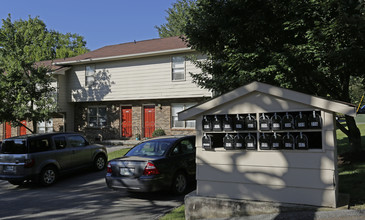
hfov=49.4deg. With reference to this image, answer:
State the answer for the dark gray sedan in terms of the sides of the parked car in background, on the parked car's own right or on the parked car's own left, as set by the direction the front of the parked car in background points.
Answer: on the parked car's own right

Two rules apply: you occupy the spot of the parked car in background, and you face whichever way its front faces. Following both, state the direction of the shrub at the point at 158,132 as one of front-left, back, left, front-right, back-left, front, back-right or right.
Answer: front

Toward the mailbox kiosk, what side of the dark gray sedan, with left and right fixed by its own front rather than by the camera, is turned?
right

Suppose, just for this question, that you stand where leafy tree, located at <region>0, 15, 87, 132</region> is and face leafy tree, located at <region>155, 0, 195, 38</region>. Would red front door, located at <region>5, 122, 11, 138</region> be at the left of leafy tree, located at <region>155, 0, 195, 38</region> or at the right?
left

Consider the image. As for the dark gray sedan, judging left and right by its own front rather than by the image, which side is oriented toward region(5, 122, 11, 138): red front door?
left

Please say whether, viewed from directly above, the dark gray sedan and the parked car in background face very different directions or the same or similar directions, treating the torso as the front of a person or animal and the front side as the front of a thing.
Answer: same or similar directions

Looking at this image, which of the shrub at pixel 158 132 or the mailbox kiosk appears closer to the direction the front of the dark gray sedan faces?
the shrub

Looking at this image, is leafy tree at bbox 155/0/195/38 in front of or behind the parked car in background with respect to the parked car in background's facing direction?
in front

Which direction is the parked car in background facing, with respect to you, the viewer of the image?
facing away from the viewer and to the right of the viewer

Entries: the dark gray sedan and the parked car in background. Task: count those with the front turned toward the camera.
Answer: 0

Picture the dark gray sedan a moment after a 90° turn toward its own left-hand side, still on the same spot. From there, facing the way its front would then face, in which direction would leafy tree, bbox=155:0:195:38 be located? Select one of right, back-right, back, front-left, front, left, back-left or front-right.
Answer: front-right

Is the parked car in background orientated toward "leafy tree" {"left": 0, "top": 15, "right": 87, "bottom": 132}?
no
